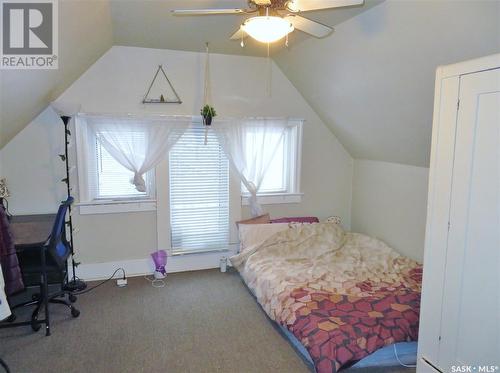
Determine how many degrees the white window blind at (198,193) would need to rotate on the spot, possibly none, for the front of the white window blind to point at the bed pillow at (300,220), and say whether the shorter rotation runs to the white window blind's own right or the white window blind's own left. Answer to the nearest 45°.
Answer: approximately 90° to the white window blind's own left

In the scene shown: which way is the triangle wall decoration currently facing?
toward the camera

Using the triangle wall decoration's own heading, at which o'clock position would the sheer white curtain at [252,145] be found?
The sheer white curtain is roughly at 9 o'clock from the triangle wall decoration.

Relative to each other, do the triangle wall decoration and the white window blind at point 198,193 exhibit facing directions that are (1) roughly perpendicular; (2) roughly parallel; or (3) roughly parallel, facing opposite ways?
roughly parallel

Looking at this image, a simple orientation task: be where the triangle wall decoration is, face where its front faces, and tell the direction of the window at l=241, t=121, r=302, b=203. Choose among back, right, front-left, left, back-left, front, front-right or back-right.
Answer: left

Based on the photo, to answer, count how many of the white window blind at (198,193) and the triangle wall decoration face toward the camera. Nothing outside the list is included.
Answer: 2

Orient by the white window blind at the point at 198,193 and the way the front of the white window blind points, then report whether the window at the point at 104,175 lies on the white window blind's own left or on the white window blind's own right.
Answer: on the white window blind's own right

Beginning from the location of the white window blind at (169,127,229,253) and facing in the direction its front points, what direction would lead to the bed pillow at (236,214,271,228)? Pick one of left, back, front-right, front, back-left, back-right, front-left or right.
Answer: left
